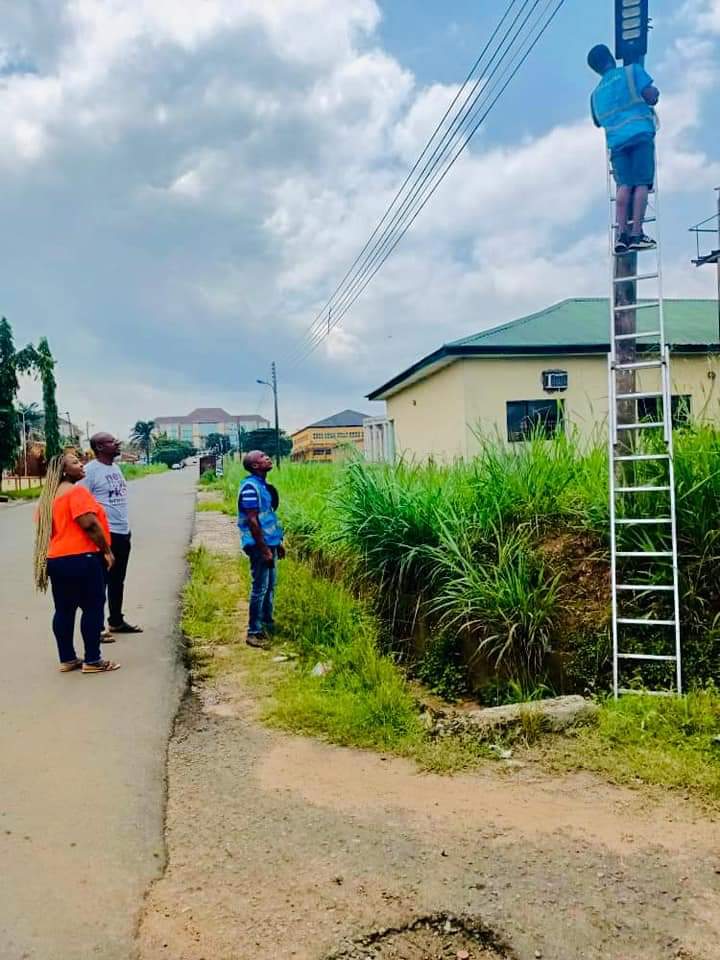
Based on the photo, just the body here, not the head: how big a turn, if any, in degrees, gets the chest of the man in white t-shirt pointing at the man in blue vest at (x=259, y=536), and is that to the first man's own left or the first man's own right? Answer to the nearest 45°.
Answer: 0° — they already face them

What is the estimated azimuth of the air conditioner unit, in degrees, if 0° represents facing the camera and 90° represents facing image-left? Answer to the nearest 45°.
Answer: approximately 0°

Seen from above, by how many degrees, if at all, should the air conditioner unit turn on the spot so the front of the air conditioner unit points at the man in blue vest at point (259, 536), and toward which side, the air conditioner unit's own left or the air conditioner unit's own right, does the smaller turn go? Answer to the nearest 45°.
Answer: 0° — it already faces them

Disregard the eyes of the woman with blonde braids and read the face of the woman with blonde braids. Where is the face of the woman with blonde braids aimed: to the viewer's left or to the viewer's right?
to the viewer's right

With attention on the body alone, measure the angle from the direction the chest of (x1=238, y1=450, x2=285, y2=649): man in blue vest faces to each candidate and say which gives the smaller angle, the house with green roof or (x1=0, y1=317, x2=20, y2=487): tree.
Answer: the house with green roof

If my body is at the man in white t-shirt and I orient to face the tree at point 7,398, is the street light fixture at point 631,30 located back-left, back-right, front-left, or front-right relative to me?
back-right

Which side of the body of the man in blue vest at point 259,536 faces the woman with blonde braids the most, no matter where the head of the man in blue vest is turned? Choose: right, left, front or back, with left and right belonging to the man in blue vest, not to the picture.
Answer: back

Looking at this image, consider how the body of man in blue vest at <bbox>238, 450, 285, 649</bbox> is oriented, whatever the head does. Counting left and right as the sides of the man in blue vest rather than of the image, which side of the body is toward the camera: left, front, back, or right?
right

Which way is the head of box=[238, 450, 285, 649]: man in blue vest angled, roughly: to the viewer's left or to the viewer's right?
to the viewer's right
